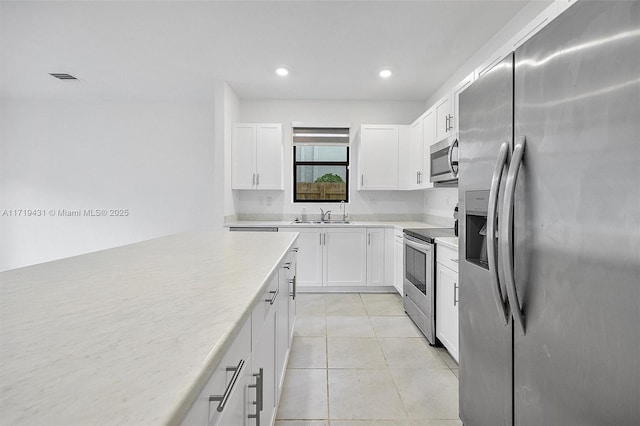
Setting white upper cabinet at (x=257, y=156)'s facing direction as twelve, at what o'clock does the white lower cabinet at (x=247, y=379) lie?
The white lower cabinet is roughly at 12 o'clock from the white upper cabinet.

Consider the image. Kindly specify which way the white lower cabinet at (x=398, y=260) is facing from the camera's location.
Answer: facing to the left of the viewer

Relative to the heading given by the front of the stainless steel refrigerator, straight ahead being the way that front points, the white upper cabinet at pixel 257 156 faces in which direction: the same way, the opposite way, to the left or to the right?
to the left

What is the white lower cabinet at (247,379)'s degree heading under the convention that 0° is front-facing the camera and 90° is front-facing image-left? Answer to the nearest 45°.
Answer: approximately 270°

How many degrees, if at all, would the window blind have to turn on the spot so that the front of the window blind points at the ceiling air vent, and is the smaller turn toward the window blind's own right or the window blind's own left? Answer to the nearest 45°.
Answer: approximately 90° to the window blind's own right

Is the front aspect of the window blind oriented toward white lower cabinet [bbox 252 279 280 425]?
yes

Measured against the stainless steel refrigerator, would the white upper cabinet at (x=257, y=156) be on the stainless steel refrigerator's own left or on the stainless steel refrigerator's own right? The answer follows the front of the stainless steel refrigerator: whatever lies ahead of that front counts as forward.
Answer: on the stainless steel refrigerator's own right

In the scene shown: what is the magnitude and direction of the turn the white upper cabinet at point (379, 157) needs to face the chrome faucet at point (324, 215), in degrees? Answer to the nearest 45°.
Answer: approximately 90° to its right
